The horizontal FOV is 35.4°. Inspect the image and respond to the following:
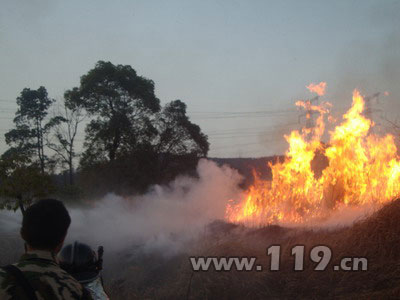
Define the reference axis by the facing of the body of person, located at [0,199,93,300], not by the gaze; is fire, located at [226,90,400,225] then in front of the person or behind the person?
in front

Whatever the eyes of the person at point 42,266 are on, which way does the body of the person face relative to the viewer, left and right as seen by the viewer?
facing away from the viewer and to the right of the viewer

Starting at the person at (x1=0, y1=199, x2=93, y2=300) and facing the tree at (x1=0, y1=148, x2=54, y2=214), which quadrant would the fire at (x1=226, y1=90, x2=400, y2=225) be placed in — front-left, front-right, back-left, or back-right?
front-right

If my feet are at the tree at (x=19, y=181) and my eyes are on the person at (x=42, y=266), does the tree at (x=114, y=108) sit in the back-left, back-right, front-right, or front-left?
back-left

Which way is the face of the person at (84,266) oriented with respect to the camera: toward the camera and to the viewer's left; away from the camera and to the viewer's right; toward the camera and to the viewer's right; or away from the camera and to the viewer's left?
away from the camera and to the viewer's right

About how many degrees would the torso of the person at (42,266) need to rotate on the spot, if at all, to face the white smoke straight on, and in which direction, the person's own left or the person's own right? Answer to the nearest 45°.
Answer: approximately 45° to the person's own left

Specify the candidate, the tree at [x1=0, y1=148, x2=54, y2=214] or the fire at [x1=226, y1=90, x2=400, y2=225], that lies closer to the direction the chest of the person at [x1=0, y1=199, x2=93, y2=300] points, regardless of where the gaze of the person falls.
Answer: the tree

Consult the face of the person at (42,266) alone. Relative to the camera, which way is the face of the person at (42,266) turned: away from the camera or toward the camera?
away from the camera

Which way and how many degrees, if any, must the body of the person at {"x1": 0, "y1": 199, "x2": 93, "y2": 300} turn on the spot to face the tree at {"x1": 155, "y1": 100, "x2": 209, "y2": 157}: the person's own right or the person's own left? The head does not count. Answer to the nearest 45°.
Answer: approximately 45° to the person's own left

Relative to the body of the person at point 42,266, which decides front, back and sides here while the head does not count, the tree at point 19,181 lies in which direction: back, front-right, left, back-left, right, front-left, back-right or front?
front-left
